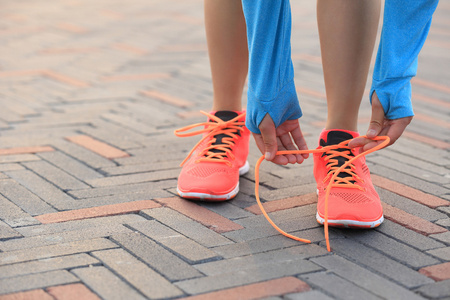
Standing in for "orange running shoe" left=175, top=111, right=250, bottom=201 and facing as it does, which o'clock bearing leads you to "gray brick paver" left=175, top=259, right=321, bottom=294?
The gray brick paver is roughly at 12 o'clock from the orange running shoe.

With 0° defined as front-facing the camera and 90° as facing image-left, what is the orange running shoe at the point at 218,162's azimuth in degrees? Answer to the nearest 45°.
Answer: approximately 0°

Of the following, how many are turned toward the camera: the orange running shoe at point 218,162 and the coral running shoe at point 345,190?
2

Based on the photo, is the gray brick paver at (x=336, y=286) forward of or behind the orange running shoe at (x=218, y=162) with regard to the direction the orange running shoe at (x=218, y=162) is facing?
forward

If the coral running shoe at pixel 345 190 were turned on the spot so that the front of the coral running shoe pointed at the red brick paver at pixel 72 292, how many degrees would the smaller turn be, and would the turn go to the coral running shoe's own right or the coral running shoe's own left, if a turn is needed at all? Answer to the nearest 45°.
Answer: approximately 45° to the coral running shoe's own right

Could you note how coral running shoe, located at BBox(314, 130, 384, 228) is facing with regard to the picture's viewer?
facing the viewer

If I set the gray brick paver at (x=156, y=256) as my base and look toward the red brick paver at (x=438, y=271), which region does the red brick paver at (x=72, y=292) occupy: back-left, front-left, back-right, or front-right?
back-right

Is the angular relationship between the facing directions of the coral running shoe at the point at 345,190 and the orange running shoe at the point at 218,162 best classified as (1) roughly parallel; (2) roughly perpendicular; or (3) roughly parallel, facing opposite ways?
roughly parallel

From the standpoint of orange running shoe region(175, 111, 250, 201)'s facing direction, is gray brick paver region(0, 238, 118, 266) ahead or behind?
ahead

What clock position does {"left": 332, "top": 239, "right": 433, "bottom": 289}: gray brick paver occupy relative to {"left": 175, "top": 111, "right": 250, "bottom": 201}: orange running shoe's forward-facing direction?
The gray brick paver is roughly at 11 o'clock from the orange running shoe.
